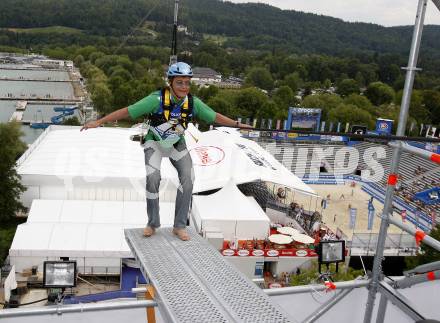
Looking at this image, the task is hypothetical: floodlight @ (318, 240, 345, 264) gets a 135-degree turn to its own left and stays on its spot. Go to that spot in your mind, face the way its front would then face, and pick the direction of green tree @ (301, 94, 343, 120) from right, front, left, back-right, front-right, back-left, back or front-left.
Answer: front-left

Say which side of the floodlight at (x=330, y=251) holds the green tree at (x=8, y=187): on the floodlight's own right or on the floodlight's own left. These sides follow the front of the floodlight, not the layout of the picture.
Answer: on the floodlight's own right

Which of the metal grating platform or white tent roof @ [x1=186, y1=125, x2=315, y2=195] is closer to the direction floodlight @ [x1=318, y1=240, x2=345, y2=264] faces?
the metal grating platform

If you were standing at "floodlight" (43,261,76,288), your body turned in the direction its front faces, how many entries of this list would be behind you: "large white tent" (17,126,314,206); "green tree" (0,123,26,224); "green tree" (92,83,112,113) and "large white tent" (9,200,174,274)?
4

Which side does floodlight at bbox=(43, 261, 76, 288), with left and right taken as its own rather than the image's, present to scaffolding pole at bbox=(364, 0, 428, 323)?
left

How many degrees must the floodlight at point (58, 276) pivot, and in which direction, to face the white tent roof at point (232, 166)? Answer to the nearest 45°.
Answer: approximately 135° to its left

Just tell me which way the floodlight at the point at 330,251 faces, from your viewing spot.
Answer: facing the viewer

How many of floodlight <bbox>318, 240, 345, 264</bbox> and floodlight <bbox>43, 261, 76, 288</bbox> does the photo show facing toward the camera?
2

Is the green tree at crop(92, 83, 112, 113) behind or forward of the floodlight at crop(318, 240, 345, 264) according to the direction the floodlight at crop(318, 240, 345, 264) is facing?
behind

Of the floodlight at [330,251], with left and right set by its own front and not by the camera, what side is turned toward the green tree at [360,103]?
back

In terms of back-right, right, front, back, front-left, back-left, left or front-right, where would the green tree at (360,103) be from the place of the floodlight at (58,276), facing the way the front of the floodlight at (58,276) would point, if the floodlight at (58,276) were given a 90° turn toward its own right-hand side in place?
back-right

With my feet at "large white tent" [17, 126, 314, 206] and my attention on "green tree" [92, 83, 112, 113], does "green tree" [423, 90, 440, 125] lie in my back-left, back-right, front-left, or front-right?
front-right

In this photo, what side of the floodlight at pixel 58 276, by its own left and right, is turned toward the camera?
front

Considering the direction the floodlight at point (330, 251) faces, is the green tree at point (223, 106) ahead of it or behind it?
behind

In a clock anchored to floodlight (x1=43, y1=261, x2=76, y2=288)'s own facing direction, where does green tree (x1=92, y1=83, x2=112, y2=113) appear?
The green tree is roughly at 6 o'clock from the floodlight.

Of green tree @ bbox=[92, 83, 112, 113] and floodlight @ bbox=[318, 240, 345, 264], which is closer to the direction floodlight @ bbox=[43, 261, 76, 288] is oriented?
the floodlight

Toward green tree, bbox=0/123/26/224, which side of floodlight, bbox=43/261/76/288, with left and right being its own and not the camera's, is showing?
back
